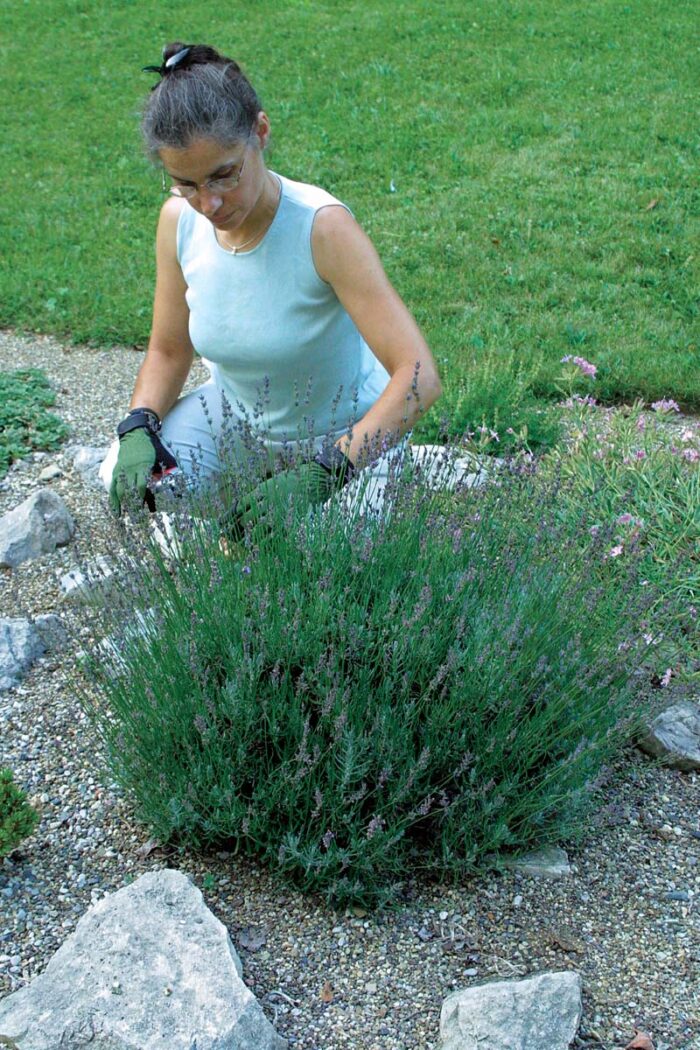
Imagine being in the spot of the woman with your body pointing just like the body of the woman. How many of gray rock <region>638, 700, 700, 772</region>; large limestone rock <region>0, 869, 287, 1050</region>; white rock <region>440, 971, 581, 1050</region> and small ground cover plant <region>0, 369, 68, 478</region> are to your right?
1

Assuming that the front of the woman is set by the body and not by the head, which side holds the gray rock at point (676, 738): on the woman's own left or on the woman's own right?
on the woman's own left

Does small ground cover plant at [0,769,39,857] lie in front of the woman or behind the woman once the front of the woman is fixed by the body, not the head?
in front

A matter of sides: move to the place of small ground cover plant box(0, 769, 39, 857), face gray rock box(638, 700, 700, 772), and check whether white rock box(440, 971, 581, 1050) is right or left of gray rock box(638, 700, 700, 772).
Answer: right

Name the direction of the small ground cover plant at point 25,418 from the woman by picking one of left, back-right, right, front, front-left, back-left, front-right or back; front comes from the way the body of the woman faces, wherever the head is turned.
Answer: right

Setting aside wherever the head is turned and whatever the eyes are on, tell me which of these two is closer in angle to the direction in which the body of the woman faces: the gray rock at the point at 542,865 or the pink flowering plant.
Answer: the gray rock

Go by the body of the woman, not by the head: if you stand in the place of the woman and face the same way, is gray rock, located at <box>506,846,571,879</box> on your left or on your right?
on your left

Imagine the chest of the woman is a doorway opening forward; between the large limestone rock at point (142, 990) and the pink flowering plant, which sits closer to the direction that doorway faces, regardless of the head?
the large limestone rock

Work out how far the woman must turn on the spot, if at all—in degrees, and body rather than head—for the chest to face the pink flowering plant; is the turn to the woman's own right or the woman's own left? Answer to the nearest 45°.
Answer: approximately 135° to the woman's own left

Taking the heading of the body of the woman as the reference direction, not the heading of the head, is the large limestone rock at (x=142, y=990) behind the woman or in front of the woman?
in front

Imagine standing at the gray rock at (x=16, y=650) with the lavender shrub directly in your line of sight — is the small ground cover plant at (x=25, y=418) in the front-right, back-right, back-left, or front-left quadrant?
back-left

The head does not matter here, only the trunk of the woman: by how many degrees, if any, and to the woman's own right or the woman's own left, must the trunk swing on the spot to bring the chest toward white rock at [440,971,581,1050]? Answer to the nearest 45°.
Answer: approximately 45° to the woman's own left

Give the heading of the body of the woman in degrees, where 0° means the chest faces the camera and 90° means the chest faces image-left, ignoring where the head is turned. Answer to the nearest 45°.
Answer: approximately 45°
